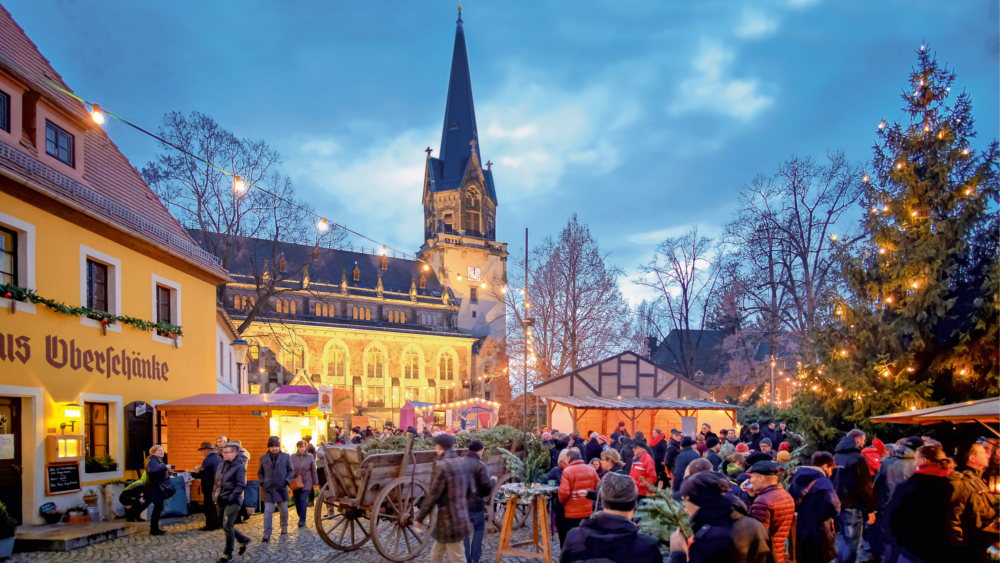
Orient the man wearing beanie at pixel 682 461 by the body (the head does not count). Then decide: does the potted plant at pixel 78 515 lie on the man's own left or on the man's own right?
on the man's own left

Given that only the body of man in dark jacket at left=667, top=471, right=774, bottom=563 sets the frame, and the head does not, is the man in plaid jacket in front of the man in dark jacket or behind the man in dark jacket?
in front

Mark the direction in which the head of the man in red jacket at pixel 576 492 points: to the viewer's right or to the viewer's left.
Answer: to the viewer's left

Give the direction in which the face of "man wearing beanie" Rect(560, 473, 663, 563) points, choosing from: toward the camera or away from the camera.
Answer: away from the camera

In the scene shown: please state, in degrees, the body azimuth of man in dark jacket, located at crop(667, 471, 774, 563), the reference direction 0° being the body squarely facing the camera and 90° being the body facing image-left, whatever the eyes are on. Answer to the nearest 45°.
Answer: approximately 135°

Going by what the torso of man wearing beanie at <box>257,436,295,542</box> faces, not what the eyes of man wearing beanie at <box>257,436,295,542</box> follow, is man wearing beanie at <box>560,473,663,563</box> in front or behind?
in front

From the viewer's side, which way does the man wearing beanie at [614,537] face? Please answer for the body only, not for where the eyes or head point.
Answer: away from the camera

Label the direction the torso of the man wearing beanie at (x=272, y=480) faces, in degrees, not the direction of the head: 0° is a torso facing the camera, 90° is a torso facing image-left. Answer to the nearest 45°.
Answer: approximately 0°

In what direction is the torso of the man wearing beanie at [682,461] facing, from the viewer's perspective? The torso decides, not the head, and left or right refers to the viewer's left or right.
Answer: facing away from the viewer

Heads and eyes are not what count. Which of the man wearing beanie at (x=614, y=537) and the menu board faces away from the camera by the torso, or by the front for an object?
the man wearing beanie

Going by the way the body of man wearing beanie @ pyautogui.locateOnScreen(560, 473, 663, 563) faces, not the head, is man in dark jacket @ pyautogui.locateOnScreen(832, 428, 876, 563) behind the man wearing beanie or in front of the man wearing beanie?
in front
